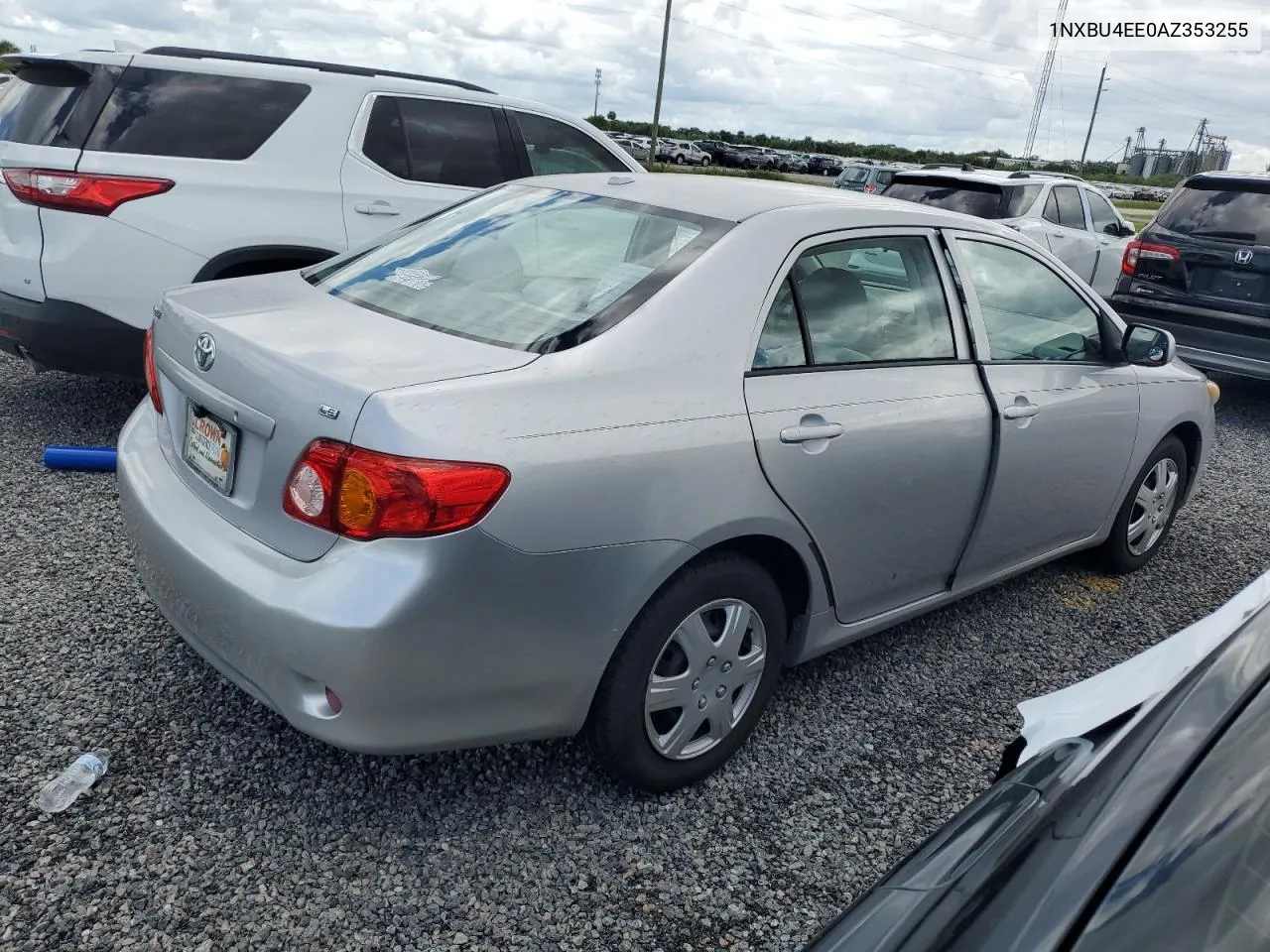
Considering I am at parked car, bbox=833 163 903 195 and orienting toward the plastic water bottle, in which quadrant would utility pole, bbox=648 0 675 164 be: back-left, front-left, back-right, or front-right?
back-right

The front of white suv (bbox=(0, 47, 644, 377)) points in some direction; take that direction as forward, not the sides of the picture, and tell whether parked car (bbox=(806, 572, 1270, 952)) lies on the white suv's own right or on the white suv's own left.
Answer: on the white suv's own right

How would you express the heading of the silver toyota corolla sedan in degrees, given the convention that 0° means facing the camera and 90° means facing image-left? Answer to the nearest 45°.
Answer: approximately 225°

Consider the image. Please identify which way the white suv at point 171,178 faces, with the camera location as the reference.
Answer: facing away from the viewer and to the right of the viewer

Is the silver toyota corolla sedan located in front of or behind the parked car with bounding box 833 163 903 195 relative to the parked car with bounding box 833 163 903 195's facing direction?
behind

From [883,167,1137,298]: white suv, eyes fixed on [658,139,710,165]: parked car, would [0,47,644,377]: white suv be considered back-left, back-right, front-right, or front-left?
back-left

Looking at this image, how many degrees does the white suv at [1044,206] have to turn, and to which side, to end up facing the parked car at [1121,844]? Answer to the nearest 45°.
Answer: approximately 135° to its right

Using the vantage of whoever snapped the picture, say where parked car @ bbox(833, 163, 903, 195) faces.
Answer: facing away from the viewer and to the right of the viewer

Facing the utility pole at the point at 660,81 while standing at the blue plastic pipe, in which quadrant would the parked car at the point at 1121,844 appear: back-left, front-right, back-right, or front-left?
back-right
